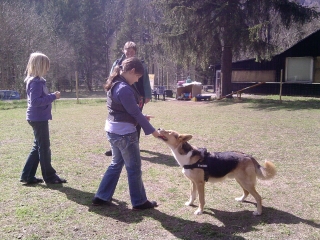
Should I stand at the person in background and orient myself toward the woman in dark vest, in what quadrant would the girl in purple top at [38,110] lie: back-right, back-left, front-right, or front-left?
front-right

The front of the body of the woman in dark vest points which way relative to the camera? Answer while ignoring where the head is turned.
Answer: to the viewer's right

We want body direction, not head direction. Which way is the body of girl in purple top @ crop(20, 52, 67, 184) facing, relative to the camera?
to the viewer's right

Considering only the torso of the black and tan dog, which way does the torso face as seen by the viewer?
to the viewer's left

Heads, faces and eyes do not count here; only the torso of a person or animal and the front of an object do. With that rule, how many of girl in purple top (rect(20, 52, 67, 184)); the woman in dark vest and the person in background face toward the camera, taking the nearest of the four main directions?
1

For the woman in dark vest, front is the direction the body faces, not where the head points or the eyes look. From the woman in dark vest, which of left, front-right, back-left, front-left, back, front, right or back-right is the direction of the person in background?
left

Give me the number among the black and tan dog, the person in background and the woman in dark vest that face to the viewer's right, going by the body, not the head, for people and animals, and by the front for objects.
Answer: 1

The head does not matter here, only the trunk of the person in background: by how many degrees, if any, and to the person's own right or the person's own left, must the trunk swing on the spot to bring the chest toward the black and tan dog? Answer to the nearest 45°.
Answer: approximately 45° to the person's own left

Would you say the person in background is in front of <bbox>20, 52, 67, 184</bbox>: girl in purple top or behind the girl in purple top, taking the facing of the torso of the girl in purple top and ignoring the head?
in front

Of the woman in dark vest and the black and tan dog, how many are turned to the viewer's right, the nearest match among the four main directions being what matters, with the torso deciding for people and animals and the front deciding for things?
1

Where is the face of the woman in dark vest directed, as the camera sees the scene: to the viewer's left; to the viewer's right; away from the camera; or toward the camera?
to the viewer's right

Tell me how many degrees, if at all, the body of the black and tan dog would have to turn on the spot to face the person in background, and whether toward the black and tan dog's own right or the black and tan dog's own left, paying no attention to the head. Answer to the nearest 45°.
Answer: approximately 45° to the black and tan dog's own right

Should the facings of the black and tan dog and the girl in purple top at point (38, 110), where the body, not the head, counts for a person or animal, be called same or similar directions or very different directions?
very different directions

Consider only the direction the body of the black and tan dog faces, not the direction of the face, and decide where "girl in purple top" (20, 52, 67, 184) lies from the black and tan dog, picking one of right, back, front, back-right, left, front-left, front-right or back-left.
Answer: front

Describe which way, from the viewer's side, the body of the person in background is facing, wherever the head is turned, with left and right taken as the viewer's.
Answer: facing the viewer

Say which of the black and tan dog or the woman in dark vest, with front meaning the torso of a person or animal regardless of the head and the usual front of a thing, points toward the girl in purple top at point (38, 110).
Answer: the black and tan dog
